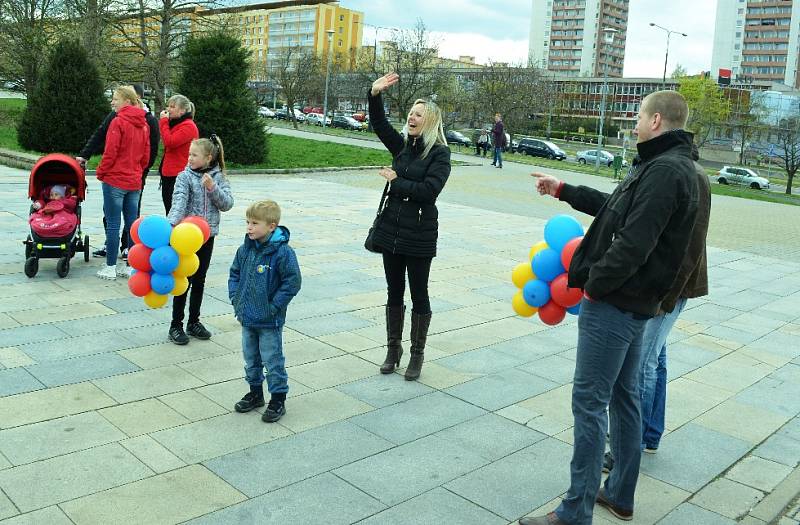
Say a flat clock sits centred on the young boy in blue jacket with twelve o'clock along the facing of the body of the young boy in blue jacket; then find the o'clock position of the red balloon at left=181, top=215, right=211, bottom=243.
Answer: The red balloon is roughly at 4 o'clock from the young boy in blue jacket.

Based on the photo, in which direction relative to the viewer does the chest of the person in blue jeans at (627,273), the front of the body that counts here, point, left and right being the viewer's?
facing to the left of the viewer

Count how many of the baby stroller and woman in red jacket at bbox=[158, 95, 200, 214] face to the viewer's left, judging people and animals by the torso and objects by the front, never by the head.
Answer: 1

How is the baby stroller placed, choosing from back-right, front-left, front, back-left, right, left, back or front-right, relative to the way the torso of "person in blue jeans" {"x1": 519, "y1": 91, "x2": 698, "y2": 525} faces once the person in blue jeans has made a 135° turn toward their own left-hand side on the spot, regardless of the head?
back

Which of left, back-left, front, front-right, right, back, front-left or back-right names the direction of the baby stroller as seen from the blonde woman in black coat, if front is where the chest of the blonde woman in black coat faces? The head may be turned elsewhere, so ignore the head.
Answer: right

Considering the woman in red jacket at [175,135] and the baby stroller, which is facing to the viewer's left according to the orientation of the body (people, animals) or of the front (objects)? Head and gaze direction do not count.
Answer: the woman in red jacket

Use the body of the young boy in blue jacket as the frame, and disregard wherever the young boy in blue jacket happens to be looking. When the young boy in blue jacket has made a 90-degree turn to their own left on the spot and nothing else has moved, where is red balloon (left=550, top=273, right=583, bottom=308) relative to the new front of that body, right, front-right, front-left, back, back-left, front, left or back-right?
front-left

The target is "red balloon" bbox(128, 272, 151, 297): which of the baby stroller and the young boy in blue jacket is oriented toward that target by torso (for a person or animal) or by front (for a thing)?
the baby stroller

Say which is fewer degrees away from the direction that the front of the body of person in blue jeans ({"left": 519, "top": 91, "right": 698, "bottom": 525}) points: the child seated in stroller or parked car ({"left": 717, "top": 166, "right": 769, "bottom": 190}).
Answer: the child seated in stroller

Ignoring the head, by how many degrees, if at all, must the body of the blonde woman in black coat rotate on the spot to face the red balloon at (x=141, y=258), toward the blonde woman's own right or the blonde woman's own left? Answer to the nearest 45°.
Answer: approximately 45° to the blonde woman's own right

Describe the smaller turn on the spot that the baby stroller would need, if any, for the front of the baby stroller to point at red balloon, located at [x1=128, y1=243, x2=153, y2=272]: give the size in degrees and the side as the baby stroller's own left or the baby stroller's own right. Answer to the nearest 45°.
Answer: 0° — it already faces it

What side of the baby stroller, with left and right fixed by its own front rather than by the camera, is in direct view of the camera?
front

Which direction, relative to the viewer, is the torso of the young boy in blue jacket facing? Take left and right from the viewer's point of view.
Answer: facing the viewer and to the left of the viewer
